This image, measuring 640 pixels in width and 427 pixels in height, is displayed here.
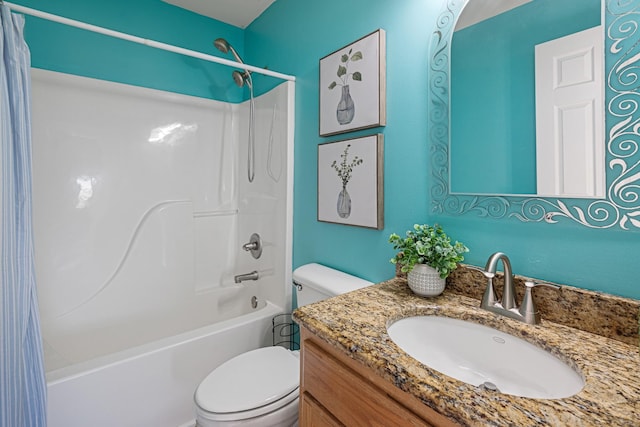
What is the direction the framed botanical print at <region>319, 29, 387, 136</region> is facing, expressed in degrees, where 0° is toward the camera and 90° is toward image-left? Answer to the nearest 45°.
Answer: approximately 45°

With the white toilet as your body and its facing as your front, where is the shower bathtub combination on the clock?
The shower bathtub combination is roughly at 3 o'clock from the white toilet.

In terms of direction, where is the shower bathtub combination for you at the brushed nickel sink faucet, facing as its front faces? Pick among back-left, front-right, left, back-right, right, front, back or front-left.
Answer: front-right

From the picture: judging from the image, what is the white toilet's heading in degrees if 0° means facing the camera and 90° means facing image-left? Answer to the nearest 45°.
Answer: approximately 45°

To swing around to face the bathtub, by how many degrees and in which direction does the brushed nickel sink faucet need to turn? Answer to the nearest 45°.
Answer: approximately 45° to its right

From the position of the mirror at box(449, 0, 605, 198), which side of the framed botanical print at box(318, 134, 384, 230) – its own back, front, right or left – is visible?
left

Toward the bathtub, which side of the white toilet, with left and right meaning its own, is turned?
right

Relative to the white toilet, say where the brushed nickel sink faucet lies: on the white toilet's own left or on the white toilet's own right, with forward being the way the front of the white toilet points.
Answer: on the white toilet's own left
